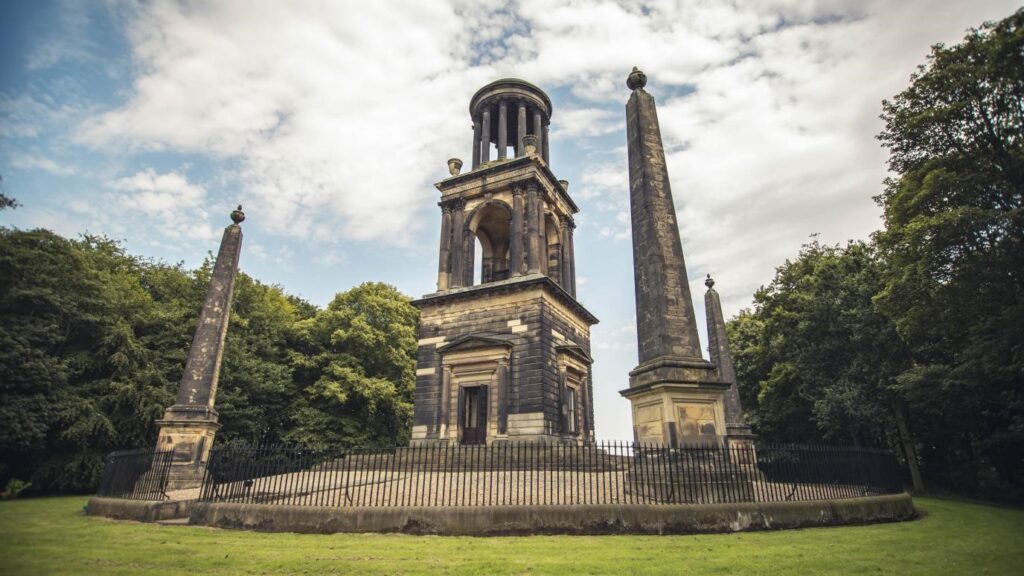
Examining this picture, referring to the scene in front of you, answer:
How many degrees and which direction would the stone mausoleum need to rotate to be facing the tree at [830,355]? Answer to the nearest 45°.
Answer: approximately 135° to its left

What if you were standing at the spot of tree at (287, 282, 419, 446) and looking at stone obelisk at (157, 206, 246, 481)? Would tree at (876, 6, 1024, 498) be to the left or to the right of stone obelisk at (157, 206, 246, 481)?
left

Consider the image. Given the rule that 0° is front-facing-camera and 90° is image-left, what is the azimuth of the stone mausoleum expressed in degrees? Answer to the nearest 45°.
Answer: approximately 45°

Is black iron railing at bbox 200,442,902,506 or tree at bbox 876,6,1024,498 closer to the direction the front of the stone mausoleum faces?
the black iron railing

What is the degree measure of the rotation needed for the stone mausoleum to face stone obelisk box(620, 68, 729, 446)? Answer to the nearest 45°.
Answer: approximately 45° to its left

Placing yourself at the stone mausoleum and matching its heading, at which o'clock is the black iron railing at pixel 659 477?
The black iron railing is roughly at 10 o'clock from the stone mausoleum.

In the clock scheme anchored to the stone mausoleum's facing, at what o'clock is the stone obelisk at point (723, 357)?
The stone obelisk is roughly at 8 o'clock from the stone mausoleum.

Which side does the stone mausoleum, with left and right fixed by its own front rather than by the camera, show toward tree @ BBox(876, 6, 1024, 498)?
left

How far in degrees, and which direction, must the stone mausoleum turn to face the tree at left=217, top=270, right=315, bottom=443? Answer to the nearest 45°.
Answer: approximately 90° to its right
